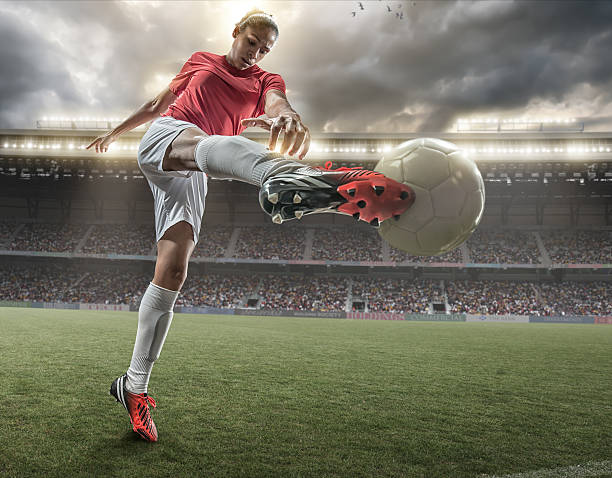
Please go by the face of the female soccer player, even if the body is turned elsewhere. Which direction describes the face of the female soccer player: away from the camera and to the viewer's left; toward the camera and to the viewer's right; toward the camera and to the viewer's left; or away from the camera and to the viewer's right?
toward the camera and to the viewer's right

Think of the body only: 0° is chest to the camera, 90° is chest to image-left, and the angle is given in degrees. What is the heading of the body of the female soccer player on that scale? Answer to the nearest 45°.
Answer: approximately 315°
